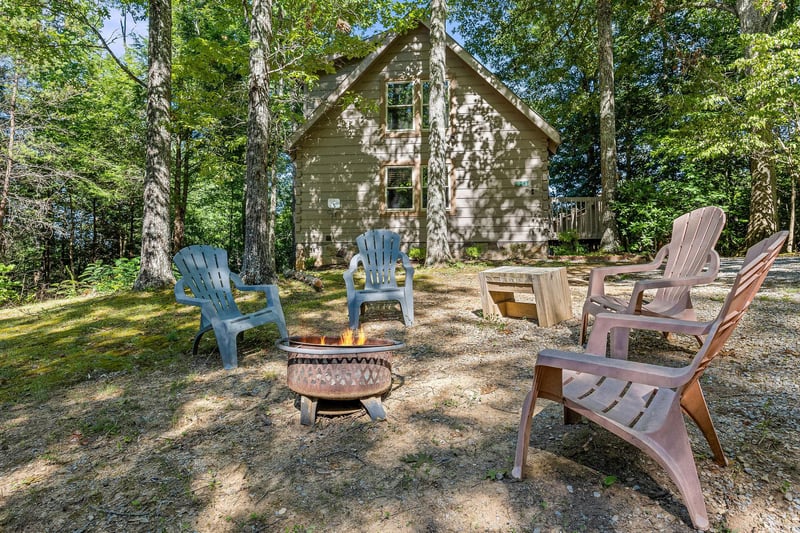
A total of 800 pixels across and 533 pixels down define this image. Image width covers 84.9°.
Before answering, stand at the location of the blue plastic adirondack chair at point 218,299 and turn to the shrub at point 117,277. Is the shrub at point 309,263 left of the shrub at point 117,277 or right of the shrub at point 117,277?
right

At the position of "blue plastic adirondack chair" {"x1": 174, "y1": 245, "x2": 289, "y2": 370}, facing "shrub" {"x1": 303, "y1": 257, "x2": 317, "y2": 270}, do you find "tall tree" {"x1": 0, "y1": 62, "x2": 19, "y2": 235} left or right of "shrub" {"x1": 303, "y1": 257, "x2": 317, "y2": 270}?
left

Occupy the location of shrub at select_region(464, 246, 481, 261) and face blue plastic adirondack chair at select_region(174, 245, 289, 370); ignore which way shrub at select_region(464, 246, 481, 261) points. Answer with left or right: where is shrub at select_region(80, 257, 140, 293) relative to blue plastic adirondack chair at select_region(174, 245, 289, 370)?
right

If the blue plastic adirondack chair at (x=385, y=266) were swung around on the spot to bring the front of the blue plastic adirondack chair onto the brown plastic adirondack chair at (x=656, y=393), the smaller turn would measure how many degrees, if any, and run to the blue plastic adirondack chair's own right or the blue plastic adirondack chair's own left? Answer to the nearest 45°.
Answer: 0° — it already faces it

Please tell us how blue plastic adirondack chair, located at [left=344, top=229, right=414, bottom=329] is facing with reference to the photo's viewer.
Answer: facing the viewer

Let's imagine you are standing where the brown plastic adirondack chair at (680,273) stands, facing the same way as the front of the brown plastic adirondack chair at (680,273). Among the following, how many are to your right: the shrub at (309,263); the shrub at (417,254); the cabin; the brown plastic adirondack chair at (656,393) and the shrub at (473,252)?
4

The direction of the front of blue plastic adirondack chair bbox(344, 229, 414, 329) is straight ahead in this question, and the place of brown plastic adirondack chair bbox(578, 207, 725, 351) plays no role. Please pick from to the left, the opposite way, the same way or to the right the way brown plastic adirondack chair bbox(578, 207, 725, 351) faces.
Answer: to the right

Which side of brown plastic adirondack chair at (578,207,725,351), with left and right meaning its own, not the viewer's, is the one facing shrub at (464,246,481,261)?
right

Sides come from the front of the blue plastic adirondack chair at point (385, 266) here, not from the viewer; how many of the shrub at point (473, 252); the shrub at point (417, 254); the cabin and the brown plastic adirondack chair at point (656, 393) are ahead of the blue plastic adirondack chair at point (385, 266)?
1

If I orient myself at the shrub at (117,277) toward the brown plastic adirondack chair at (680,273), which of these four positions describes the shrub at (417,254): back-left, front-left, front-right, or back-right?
front-left
